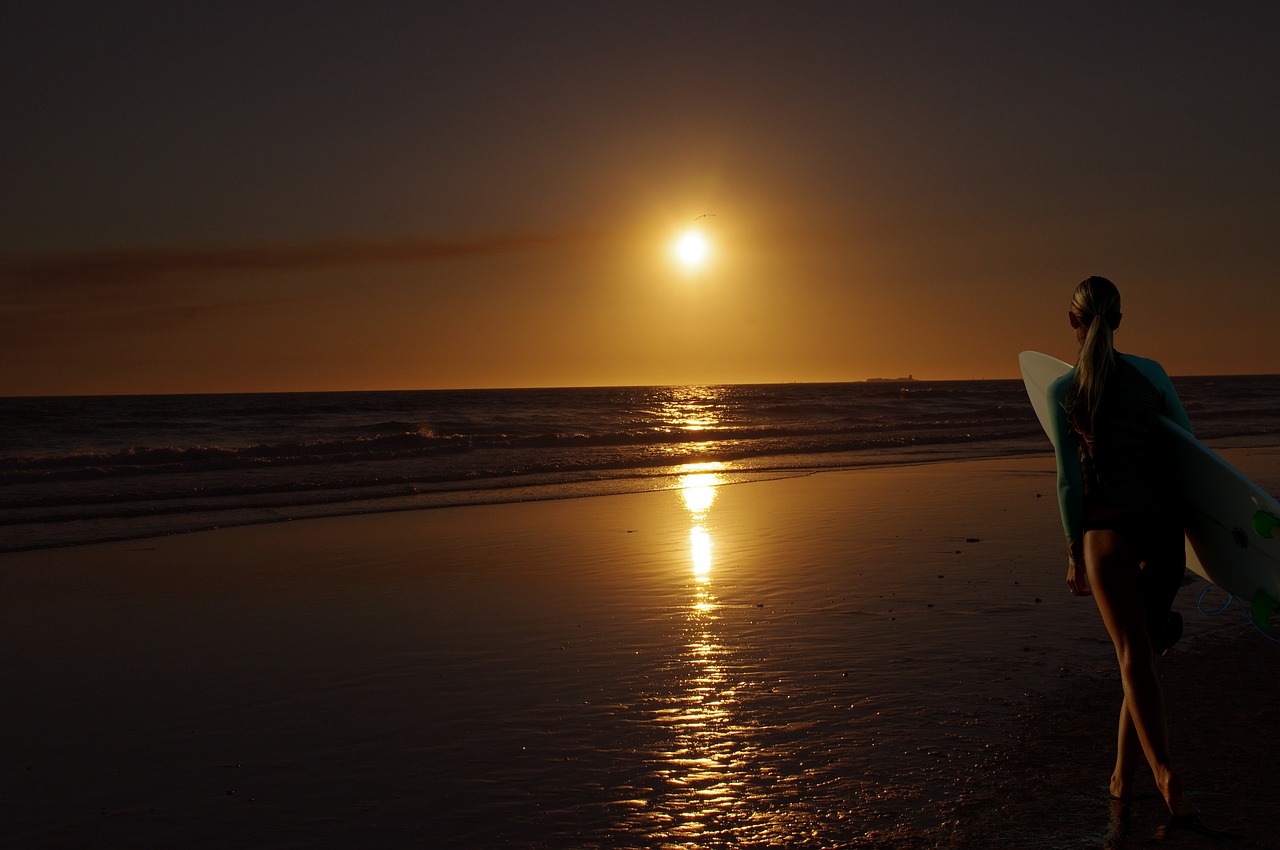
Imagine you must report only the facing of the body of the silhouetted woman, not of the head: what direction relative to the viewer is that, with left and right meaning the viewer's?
facing away from the viewer
